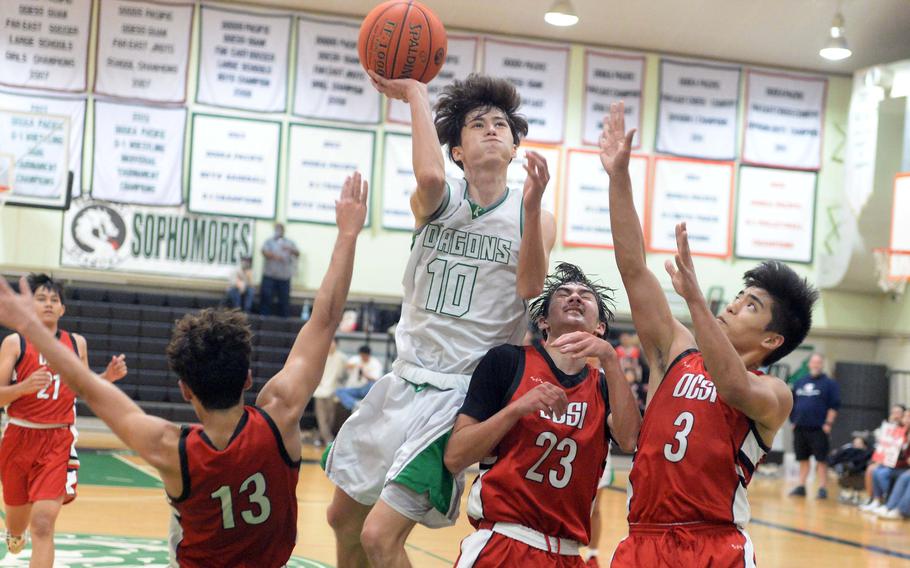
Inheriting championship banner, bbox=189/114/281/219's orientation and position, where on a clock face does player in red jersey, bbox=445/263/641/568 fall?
The player in red jersey is roughly at 12 o'clock from the championship banner.

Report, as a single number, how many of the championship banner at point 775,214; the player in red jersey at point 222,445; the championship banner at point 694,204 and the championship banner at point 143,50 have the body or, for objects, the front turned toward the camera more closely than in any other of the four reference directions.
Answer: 3

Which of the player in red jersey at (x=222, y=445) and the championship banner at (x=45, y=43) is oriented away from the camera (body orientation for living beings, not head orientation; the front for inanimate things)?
the player in red jersey

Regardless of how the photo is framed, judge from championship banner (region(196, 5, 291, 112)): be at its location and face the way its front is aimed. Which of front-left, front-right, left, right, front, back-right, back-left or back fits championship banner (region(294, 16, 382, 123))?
left

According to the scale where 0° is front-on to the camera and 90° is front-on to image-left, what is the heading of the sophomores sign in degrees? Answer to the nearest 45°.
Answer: approximately 0°

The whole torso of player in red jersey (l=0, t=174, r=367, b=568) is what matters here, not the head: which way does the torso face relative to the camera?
away from the camera

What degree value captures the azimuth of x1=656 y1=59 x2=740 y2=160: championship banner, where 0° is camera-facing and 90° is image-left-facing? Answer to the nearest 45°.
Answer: approximately 0°
